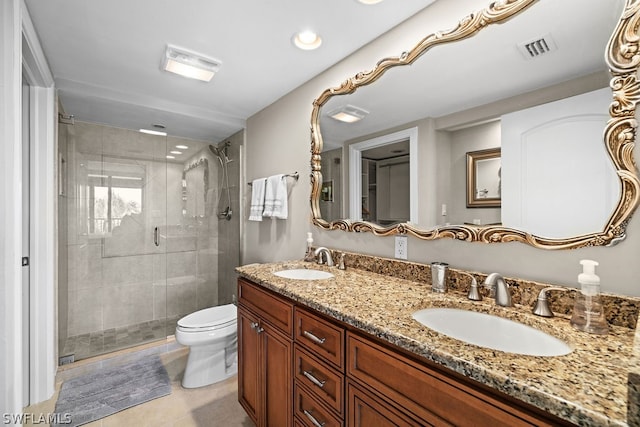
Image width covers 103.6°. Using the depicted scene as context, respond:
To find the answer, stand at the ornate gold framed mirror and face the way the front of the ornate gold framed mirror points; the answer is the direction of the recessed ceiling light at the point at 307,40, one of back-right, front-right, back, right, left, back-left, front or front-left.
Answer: front-right

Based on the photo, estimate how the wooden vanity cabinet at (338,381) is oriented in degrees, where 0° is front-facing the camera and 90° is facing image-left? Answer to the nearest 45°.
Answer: approximately 45°

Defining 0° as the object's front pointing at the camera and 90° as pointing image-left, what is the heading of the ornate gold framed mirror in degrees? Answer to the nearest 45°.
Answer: approximately 45°

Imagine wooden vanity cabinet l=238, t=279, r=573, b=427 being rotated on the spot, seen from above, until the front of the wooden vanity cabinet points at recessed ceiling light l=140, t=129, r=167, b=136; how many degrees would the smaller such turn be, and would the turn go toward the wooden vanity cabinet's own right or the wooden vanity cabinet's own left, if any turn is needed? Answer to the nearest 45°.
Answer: approximately 90° to the wooden vanity cabinet's own right

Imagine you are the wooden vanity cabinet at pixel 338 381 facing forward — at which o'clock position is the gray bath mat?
The gray bath mat is roughly at 2 o'clock from the wooden vanity cabinet.

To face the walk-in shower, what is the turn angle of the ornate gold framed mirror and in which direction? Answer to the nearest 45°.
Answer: approximately 45° to its right

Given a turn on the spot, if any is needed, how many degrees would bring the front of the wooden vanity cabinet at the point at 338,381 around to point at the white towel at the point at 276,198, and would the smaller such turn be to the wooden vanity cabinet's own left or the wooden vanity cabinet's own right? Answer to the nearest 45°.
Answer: approximately 90° to the wooden vanity cabinet's own right
